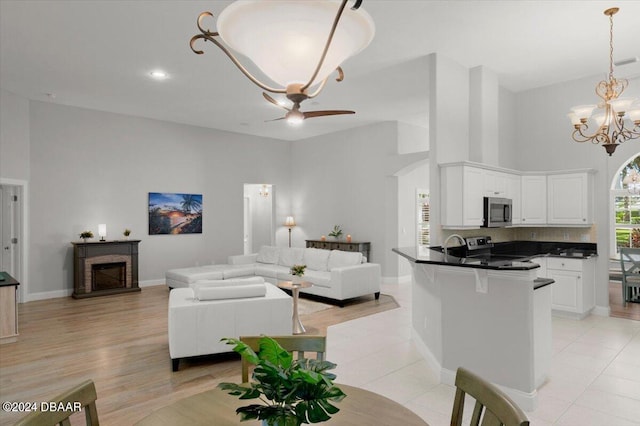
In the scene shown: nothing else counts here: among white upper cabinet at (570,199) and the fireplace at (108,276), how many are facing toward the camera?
2

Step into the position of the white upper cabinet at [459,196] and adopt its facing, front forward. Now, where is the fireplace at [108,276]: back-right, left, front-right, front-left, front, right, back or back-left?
back-right

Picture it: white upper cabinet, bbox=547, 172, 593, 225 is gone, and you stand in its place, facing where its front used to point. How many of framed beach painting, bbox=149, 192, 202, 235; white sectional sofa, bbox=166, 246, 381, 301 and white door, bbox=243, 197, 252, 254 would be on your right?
3

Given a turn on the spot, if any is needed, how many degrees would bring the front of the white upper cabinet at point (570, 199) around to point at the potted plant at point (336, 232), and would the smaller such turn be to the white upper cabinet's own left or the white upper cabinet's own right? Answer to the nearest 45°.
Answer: approximately 90° to the white upper cabinet's own right

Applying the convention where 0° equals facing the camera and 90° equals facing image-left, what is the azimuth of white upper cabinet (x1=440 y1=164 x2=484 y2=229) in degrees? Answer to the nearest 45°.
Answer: approximately 315°

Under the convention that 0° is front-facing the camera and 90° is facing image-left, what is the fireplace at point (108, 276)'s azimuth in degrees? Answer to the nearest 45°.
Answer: approximately 0°

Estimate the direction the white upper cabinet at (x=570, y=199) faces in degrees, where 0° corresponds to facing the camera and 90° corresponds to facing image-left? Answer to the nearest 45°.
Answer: approximately 0°
